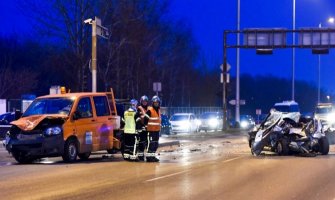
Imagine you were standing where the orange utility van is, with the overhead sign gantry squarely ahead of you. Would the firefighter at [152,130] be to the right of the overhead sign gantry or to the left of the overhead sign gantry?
right

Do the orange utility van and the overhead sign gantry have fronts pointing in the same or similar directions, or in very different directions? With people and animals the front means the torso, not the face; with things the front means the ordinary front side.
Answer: very different directions

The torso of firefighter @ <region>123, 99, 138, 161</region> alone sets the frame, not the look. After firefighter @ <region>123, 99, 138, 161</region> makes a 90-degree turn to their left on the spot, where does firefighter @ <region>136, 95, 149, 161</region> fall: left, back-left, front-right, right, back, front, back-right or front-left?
back

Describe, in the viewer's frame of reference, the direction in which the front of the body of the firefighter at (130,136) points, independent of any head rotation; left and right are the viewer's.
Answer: facing away from the viewer

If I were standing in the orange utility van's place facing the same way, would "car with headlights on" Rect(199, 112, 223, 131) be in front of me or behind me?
behind
